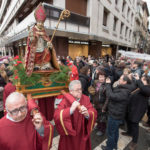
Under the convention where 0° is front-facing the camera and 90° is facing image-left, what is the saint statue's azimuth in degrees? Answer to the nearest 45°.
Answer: approximately 0°

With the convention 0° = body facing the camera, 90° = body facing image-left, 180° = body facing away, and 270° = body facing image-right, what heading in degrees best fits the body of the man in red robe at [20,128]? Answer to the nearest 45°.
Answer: approximately 0°

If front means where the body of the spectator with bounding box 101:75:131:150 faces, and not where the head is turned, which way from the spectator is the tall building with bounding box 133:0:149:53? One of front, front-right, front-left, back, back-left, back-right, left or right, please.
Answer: right

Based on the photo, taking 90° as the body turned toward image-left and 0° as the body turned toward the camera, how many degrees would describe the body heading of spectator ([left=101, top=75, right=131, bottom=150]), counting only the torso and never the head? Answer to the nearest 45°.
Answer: approximately 90°

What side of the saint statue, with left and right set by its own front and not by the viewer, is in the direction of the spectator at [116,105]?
left

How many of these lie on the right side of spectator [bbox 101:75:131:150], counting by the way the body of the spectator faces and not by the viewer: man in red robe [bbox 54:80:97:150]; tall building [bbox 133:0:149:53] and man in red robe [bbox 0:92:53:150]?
1

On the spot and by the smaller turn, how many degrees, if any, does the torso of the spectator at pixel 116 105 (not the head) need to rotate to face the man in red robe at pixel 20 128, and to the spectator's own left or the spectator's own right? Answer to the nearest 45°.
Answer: approximately 45° to the spectator's own left

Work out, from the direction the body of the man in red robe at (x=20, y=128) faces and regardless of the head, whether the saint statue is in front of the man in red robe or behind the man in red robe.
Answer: behind

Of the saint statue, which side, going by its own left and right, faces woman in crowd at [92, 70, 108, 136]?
left
